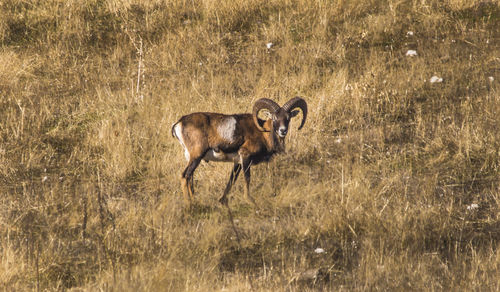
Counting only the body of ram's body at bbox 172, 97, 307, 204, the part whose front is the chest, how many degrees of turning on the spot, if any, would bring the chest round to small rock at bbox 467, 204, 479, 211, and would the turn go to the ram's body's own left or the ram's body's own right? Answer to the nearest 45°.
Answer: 0° — it already faces it

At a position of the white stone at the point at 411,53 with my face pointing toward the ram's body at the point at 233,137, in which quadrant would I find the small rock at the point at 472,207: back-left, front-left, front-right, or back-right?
front-left

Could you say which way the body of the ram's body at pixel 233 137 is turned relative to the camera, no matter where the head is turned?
to the viewer's right

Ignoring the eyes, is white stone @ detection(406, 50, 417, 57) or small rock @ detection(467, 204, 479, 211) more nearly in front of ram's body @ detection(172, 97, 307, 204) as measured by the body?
the small rock

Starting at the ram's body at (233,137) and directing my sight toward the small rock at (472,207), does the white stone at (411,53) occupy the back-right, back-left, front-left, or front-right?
front-left

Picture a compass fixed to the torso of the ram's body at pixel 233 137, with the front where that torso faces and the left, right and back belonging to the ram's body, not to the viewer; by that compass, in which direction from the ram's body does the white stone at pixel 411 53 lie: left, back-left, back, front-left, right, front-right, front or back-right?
front-left

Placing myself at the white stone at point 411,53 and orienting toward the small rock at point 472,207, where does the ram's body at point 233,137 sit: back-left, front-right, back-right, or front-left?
front-right
